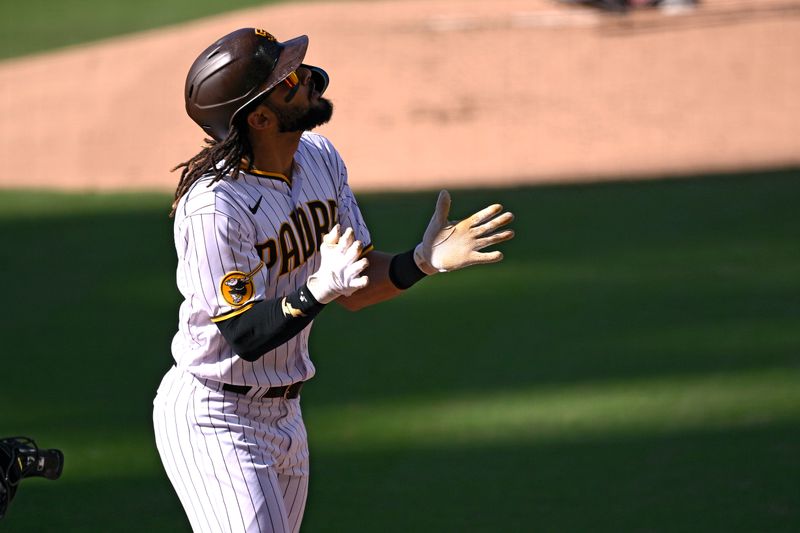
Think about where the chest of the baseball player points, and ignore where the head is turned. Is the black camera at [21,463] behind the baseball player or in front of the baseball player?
behind

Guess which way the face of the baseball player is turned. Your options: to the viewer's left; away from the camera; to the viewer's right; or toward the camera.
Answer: to the viewer's right

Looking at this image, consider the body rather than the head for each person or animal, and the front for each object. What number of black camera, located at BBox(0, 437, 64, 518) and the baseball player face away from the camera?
0

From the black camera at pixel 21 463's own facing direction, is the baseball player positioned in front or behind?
in front

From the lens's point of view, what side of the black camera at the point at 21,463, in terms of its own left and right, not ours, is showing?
right

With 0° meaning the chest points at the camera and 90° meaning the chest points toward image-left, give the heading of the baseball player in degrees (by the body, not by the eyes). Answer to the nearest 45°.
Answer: approximately 315°
